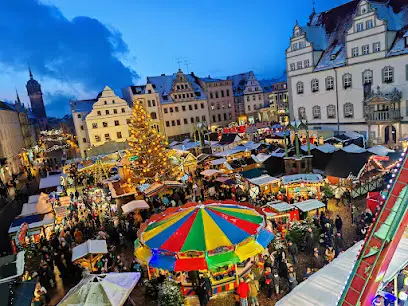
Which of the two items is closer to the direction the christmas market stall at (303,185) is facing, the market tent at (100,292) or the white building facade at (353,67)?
the market tent

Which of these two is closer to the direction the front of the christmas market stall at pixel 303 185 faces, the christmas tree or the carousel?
the carousel

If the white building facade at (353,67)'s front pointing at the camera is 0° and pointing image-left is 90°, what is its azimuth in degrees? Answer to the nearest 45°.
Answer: approximately 45°

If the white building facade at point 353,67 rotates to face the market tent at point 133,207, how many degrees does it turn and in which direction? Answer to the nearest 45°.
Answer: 0° — it already faces it

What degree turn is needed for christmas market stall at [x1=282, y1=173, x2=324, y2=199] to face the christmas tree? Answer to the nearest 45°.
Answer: approximately 90° to its right

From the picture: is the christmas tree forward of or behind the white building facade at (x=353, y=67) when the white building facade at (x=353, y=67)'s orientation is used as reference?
forward

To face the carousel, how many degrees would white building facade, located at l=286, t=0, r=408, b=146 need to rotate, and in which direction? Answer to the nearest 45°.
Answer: approximately 45° to its left

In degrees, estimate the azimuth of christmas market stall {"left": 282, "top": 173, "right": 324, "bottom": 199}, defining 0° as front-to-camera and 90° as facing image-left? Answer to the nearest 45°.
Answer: approximately 0°

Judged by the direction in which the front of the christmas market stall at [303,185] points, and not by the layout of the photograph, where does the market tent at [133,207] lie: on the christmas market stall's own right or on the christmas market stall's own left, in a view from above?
on the christmas market stall's own right

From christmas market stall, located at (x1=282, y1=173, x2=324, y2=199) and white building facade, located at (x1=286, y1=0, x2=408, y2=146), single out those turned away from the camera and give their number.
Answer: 0

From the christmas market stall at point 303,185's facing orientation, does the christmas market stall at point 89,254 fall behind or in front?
in front
